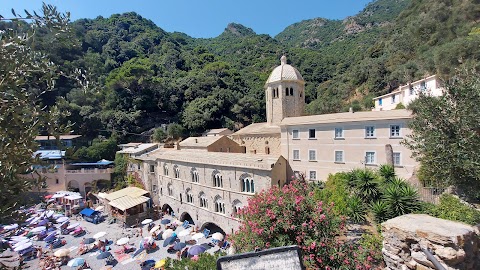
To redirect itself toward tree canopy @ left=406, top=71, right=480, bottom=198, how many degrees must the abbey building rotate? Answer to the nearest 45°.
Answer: approximately 90° to its left

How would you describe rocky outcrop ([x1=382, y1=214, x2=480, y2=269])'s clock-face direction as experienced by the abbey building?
The rocky outcrop is roughly at 10 o'clock from the abbey building.

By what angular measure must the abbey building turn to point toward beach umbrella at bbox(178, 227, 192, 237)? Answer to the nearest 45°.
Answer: approximately 45° to its right

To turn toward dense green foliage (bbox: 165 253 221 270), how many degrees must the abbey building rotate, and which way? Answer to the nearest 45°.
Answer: approximately 45° to its left

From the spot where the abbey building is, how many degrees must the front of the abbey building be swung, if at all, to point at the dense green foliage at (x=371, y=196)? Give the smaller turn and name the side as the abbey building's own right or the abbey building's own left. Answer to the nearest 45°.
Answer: approximately 90° to the abbey building's own left

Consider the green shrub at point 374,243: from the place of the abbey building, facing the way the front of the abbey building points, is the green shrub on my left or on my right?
on my left

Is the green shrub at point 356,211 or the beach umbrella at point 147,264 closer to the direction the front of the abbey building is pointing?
the beach umbrella

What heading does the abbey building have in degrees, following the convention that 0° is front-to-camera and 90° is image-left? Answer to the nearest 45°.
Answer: approximately 45°

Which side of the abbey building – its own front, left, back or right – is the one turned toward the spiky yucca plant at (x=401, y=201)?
left

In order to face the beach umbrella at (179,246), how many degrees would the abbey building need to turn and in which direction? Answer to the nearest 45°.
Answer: approximately 45° to its right
